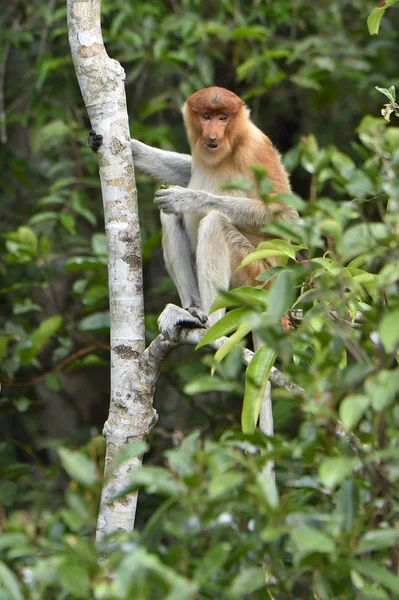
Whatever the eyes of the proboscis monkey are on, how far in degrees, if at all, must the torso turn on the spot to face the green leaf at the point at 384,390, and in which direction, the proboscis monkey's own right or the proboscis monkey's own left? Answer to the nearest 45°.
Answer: approximately 45° to the proboscis monkey's own left

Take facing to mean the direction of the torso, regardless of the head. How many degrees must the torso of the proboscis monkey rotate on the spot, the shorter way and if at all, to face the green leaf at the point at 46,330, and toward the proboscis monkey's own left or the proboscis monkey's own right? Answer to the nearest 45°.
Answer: approximately 45° to the proboscis monkey's own right

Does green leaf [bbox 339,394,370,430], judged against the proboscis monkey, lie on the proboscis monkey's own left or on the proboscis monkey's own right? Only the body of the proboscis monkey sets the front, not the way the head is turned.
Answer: on the proboscis monkey's own left

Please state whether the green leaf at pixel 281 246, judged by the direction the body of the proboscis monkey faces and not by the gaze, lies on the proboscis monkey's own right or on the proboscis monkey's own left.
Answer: on the proboscis monkey's own left

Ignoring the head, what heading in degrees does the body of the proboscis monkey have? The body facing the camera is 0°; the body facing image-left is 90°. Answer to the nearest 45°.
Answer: approximately 45°

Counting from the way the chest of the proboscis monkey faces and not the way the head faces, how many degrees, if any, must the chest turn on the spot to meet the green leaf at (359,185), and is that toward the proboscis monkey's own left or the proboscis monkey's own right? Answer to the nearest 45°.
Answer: approximately 45° to the proboscis monkey's own left

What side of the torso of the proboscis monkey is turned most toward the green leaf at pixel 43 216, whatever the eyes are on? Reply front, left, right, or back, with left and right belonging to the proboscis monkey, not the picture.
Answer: right

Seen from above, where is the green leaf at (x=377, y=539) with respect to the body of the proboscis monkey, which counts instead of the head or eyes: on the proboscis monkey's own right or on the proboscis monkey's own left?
on the proboscis monkey's own left
